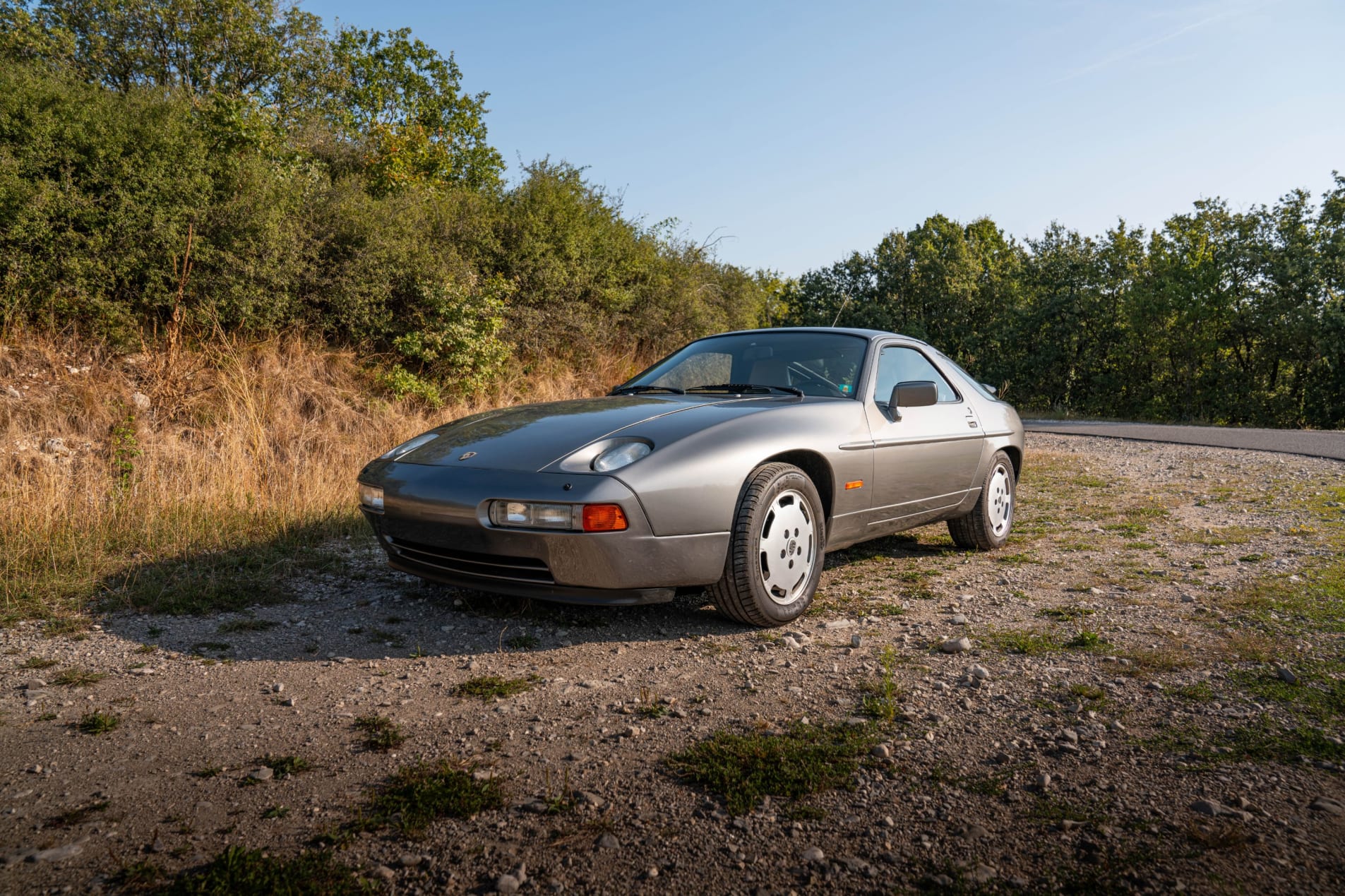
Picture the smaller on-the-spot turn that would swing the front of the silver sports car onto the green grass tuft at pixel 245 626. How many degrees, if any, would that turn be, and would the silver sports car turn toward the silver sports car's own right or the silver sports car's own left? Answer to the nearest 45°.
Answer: approximately 45° to the silver sports car's own right

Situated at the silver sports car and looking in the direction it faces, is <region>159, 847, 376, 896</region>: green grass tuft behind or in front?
in front

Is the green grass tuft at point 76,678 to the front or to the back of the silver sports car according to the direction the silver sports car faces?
to the front

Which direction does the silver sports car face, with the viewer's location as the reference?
facing the viewer and to the left of the viewer

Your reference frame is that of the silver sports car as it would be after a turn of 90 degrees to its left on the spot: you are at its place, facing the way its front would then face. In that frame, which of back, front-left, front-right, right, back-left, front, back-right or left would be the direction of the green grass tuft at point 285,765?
right

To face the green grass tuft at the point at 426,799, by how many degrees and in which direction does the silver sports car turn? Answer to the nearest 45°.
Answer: approximately 45° to its left
